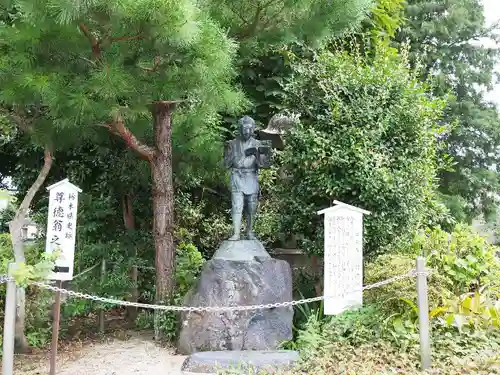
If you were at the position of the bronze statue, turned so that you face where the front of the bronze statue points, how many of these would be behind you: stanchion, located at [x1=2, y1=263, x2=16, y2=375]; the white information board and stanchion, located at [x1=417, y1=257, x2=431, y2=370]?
0

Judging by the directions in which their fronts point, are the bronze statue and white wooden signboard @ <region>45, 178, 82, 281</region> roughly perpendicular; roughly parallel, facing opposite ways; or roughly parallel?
roughly parallel

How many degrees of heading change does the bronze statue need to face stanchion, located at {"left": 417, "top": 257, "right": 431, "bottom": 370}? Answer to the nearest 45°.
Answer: approximately 45° to its left

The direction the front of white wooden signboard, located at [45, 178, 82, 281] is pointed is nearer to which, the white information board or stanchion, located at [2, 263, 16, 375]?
the stanchion

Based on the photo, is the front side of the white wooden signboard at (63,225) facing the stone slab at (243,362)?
no

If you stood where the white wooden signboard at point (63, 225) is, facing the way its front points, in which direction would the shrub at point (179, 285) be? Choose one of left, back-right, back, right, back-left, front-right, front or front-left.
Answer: back-left

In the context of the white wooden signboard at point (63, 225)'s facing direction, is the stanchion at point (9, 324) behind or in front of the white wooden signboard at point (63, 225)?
in front

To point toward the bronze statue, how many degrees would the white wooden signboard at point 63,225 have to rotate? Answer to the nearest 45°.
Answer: approximately 90° to its left

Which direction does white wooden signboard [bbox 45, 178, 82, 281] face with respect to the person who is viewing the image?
facing the viewer

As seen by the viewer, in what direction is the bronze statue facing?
toward the camera

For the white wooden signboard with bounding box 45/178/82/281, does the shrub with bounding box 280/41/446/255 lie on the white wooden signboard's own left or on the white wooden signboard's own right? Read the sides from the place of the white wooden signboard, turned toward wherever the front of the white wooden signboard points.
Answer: on the white wooden signboard's own left

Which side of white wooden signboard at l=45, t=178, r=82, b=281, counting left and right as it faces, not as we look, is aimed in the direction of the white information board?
left

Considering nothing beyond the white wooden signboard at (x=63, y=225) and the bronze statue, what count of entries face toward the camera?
2
